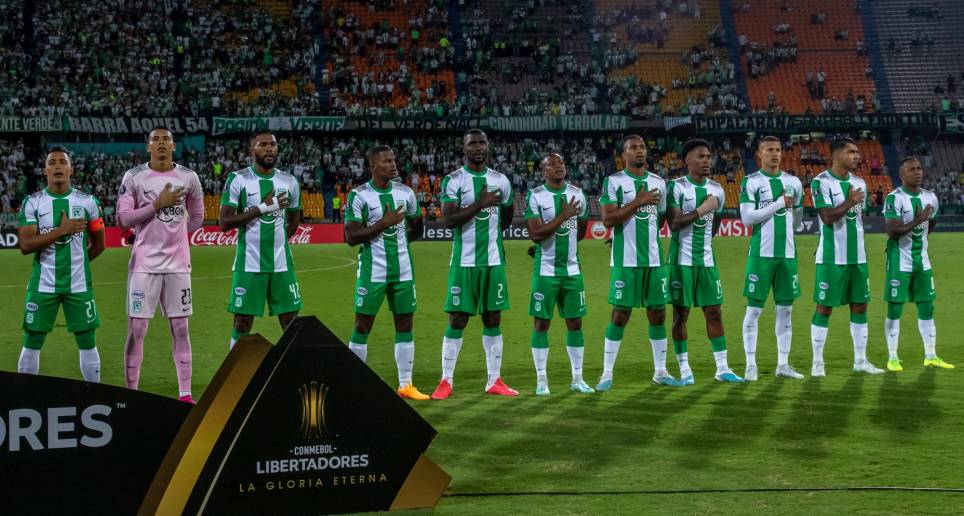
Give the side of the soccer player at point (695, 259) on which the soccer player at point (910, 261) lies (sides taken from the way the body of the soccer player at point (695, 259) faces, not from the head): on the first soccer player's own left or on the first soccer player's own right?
on the first soccer player's own left

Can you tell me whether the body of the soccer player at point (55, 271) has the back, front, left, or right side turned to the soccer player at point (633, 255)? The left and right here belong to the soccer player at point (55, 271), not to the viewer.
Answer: left

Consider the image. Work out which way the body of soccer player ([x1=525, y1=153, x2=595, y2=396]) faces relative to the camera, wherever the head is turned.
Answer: toward the camera

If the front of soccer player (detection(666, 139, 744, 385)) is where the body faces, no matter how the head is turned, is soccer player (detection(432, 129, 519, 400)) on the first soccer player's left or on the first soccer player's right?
on the first soccer player's right

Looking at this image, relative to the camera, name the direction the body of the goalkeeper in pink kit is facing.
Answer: toward the camera

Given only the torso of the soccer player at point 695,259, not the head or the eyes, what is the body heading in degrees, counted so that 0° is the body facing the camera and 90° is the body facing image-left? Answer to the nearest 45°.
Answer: approximately 315°

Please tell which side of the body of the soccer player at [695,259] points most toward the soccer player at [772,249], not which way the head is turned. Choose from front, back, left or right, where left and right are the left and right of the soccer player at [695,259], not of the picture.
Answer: left

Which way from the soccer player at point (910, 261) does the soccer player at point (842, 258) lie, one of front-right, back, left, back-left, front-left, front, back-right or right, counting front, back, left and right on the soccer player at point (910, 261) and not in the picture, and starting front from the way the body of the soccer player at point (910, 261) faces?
right

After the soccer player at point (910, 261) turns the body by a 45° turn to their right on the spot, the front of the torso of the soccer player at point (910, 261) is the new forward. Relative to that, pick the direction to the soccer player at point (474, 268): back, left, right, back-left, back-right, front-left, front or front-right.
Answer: front-right

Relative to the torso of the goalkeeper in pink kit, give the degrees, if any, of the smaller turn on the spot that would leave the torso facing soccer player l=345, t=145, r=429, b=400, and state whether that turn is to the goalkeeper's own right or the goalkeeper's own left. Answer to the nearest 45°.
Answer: approximately 90° to the goalkeeper's own left

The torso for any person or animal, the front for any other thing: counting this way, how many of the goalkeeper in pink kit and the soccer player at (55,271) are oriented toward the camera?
2

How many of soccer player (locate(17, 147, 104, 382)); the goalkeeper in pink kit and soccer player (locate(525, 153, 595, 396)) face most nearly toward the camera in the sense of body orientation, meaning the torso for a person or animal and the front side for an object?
3

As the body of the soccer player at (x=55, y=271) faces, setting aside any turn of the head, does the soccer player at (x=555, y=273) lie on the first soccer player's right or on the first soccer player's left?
on the first soccer player's left
